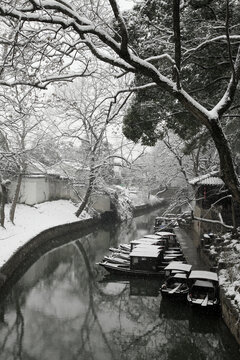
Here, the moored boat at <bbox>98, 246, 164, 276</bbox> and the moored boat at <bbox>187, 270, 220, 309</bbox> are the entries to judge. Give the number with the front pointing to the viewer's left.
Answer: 1

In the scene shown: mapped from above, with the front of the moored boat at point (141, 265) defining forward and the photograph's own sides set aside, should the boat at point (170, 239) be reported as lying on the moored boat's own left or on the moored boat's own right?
on the moored boat's own right

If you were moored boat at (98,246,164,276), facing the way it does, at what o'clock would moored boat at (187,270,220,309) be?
moored boat at (187,270,220,309) is roughly at 8 o'clock from moored boat at (98,246,164,276).

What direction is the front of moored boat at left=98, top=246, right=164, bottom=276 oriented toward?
to the viewer's left

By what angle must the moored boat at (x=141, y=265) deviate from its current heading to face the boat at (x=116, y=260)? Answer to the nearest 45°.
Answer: approximately 45° to its right

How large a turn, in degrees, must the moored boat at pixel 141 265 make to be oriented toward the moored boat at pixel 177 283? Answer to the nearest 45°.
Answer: approximately 135° to its left

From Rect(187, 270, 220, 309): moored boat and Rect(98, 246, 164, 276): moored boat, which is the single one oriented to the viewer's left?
Rect(98, 246, 164, 276): moored boat

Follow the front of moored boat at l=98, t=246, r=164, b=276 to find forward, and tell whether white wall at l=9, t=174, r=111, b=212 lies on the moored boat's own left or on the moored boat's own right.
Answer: on the moored boat's own right

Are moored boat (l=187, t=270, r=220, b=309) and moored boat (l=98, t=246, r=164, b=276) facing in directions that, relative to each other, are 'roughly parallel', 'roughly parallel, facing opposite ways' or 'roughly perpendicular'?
roughly perpendicular
